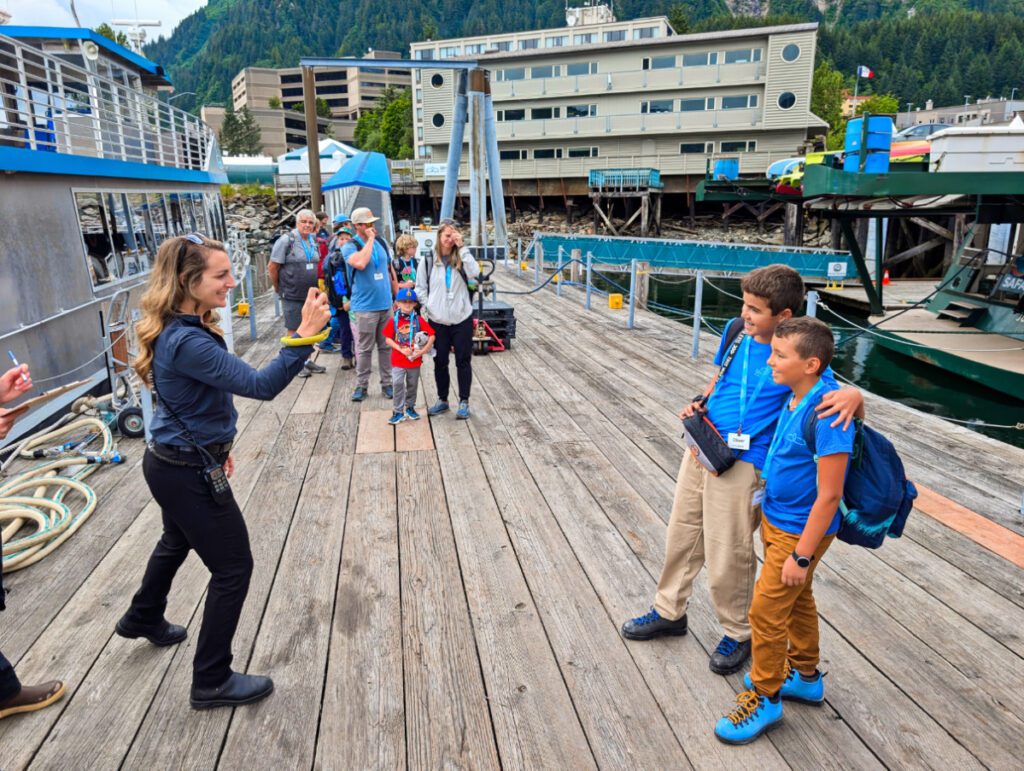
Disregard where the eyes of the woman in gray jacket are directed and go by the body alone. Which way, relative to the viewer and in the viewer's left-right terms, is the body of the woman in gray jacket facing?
facing the viewer

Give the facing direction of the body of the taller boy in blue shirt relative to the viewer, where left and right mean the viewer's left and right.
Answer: facing the viewer and to the left of the viewer

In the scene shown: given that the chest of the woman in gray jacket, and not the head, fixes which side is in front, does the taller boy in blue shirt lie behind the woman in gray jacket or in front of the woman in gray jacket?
in front

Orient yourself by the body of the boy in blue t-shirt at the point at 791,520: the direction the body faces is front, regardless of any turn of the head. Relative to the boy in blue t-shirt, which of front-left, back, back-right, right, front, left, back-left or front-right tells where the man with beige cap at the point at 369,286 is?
right

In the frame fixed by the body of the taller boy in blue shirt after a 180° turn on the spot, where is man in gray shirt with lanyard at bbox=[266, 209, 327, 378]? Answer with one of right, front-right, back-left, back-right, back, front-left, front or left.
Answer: left

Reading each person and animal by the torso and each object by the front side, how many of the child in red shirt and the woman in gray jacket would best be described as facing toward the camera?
2

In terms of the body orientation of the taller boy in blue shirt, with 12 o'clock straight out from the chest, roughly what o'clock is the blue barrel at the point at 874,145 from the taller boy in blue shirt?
The blue barrel is roughly at 5 o'clock from the taller boy in blue shirt.

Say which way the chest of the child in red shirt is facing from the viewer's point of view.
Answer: toward the camera

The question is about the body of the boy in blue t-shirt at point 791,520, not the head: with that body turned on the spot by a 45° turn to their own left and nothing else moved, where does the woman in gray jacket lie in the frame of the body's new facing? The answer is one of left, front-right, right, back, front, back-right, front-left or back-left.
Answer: back-right

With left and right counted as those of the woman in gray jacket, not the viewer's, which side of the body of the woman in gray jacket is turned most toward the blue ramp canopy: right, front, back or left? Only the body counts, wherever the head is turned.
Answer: back

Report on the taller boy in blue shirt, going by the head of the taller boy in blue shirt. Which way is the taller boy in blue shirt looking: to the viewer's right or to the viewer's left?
to the viewer's left
